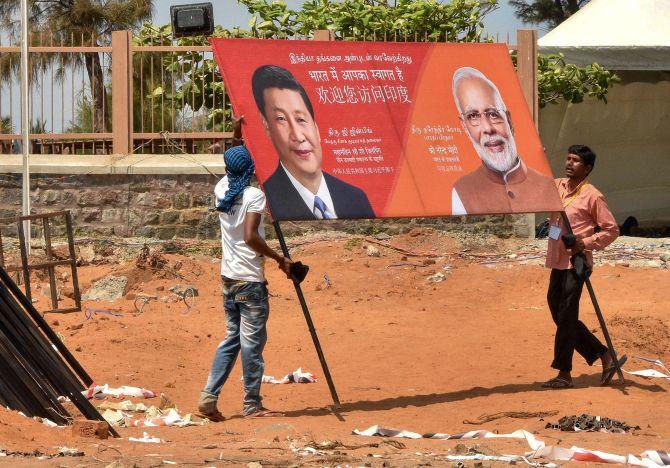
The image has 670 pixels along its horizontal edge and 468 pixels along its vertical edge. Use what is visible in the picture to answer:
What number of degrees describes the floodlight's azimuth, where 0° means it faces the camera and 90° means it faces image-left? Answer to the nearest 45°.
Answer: approximately 0°

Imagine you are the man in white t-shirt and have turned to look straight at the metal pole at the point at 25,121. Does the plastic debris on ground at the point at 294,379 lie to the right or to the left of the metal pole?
right

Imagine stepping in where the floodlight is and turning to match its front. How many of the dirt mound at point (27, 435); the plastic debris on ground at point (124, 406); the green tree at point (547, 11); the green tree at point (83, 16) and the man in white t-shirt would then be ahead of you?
3

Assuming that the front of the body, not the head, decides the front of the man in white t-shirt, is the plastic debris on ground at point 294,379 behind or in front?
in front

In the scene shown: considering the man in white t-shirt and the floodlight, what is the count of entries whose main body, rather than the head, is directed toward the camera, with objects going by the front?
1

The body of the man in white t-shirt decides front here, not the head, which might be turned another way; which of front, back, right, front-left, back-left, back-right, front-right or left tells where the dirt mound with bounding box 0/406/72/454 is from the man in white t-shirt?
back

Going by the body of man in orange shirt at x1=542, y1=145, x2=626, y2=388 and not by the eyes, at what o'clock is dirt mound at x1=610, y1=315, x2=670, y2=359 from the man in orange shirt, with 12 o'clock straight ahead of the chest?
The dirt mound is roughly at 5 o'clock from the man in orange shirt.

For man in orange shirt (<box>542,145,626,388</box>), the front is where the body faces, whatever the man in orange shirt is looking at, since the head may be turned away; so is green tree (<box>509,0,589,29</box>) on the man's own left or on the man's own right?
on the man's own right

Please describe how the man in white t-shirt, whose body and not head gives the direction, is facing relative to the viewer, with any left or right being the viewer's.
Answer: facing away from the viewer and to the right of the viewer

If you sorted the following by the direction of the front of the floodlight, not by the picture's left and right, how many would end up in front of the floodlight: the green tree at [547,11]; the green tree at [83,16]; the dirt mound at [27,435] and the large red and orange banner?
2

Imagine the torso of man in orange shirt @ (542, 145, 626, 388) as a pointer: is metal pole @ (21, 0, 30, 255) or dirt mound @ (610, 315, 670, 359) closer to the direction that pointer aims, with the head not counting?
the metal pole

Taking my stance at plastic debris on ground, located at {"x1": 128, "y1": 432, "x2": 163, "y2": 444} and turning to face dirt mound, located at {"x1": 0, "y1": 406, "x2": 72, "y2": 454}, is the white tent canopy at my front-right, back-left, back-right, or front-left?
back-right

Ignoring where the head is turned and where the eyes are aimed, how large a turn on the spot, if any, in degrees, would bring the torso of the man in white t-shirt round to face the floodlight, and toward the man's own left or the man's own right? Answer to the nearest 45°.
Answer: approximately 45° to the man's own left
